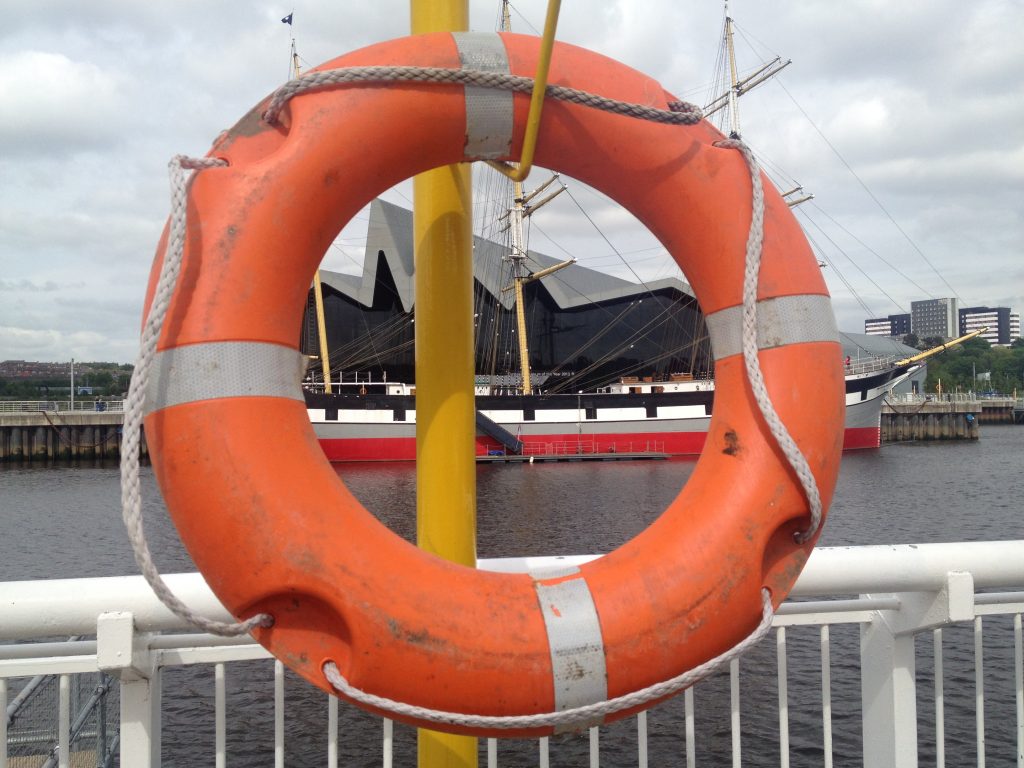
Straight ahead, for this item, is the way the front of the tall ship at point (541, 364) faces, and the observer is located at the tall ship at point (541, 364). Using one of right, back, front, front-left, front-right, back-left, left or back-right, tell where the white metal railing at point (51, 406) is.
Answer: back

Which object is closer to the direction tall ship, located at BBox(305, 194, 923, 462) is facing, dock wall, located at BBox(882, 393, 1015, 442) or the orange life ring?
the dock wall

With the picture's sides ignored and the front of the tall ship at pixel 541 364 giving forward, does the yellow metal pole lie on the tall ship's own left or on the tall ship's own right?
on the tall ship's own right

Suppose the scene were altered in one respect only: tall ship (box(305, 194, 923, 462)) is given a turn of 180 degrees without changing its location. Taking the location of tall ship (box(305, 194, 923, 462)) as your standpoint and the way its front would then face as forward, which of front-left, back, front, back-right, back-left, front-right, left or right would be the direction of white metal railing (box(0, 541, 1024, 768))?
left

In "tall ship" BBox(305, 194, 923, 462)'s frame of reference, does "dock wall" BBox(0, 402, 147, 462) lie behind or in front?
behind

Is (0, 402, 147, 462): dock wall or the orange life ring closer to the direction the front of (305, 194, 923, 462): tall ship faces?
the orange life ring

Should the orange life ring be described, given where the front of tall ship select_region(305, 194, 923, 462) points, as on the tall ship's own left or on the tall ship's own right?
on the tall ship's own right

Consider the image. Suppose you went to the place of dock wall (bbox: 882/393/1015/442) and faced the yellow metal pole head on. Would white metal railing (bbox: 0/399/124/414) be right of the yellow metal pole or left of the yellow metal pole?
right

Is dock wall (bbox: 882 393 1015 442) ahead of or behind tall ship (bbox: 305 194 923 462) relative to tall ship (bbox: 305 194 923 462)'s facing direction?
ahead

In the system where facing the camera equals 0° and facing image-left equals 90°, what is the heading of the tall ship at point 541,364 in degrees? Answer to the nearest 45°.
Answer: approximately 270°
